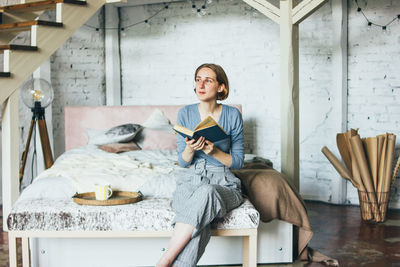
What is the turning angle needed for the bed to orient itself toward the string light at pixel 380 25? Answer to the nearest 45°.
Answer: approximately 135° to its left

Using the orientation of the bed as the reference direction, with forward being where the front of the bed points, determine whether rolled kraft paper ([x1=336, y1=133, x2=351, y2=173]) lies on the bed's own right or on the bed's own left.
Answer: on the bed's own left

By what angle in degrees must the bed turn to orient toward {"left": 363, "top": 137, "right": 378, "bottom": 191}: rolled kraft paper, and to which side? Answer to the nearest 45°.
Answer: approximately 135° to its left

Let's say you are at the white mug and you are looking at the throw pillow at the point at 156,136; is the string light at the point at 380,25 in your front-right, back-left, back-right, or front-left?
front-right

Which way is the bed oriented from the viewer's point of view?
toward the camera

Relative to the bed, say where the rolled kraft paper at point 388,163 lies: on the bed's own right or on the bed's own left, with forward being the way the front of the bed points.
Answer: on the bed's own left

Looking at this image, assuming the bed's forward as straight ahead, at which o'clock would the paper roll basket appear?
The paper roll basket is roughly at 8 o'clock from the bed.

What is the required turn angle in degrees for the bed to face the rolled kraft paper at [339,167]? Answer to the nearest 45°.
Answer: approximately 135° to its left

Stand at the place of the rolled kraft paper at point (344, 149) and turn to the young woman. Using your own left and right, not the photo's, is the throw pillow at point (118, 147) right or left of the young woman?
right

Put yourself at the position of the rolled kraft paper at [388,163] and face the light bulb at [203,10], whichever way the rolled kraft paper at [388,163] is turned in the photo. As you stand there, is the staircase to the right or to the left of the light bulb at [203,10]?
left
